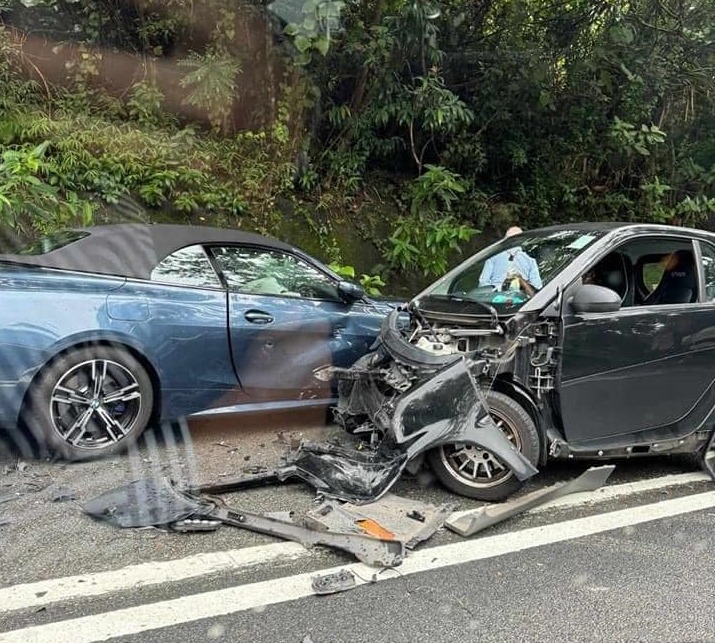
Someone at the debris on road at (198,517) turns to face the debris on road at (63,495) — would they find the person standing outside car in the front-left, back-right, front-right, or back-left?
back-right

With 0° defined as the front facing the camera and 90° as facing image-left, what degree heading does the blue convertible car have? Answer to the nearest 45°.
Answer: approximately 270°

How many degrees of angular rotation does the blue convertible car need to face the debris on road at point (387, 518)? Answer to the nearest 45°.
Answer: approximately 45° to its right
